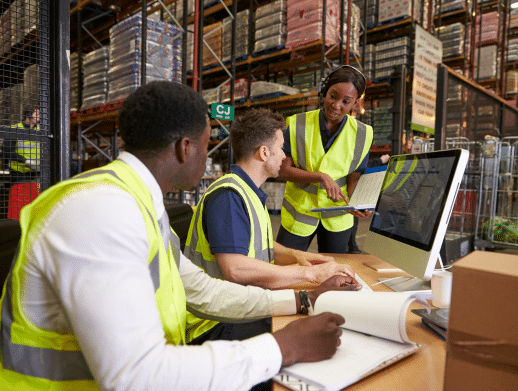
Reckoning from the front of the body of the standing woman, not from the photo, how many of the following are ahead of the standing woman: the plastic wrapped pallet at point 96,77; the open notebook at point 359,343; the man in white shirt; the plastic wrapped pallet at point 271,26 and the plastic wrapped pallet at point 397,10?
2

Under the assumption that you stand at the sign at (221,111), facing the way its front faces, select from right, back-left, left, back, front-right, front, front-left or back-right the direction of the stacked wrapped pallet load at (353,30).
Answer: back-left

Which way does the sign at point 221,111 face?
toward the camera

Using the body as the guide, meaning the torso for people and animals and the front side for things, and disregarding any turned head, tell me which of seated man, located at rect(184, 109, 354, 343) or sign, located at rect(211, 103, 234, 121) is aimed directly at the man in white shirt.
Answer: the sign

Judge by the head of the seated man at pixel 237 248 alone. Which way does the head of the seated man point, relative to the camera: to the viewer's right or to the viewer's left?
to the viewer's right

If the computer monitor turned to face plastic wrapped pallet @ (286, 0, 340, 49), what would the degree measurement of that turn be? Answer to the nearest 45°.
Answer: approximately 135° to its right

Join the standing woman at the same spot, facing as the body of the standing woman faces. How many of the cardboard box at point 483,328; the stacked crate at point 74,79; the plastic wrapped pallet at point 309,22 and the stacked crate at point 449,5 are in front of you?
1

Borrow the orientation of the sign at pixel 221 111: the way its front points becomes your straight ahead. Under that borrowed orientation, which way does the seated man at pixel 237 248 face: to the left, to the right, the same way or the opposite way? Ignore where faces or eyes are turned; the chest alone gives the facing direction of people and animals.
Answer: to the left

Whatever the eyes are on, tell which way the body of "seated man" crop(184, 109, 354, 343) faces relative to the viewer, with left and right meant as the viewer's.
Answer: facing to the right of the viewer

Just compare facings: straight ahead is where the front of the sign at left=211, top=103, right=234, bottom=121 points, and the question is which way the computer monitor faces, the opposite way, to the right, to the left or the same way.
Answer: to the right

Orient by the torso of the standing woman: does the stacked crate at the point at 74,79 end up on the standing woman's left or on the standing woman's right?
on the standing woman's right

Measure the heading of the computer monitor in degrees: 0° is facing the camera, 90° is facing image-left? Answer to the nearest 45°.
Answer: approximately 45°

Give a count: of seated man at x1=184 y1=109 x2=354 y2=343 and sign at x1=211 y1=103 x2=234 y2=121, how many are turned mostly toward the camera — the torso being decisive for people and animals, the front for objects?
1

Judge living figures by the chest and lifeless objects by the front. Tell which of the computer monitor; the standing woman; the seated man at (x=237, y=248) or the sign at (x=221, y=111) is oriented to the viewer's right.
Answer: the seated man

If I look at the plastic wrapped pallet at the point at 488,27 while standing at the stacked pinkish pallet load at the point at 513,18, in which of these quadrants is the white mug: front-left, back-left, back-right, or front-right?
front-left

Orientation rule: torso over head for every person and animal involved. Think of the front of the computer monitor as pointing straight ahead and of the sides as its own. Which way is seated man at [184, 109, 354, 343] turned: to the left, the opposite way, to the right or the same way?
the opposite way

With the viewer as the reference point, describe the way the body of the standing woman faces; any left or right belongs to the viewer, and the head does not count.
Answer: facing the viewer

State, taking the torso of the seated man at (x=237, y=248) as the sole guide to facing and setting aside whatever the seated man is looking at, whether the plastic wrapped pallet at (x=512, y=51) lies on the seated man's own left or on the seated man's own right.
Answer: on the seated man's own left

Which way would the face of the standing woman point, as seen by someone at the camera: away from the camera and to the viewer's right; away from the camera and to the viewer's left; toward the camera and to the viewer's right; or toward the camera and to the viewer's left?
toward the camera and to the viewer's left
